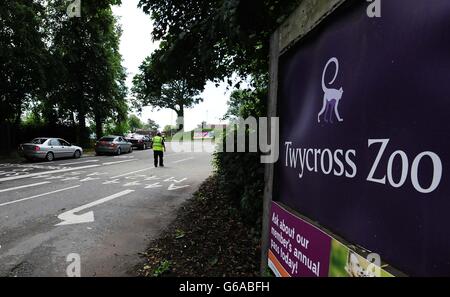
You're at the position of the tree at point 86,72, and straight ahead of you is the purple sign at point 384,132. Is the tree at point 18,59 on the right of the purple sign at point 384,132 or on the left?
right

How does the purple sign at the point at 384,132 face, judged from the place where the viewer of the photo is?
facing the viewer and to the left of the viewer

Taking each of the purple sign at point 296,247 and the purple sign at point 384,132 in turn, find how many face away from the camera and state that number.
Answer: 0

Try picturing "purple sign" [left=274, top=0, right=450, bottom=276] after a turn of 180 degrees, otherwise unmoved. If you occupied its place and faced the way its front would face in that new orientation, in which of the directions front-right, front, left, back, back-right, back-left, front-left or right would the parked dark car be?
left

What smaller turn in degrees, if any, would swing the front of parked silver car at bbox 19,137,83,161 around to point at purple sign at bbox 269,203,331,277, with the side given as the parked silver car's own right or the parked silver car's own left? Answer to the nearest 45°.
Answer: approximately 135° to the parked silver car's own right

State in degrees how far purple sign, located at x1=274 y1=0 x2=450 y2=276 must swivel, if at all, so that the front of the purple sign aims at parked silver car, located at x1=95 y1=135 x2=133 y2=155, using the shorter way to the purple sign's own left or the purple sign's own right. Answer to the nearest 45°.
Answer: approximately 90° to the purple sign's own right

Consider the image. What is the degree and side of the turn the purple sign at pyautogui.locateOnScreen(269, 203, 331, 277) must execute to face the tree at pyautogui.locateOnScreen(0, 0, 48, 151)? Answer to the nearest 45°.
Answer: approximately 90° to its right

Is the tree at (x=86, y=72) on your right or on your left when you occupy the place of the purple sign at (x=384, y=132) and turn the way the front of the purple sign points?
on your right

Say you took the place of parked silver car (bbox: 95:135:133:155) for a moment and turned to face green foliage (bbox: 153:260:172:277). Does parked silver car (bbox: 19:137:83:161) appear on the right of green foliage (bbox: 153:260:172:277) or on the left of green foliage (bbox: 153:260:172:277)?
right
